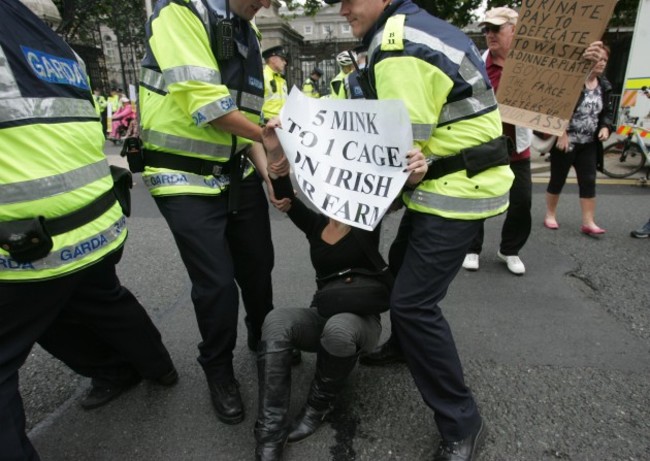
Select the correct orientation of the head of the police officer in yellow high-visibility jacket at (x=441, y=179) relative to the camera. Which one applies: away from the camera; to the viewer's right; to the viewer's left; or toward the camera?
to the viewer's left

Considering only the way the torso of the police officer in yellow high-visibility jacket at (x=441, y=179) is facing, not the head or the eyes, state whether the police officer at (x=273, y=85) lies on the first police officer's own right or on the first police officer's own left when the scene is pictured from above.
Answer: on the first police officer's own right

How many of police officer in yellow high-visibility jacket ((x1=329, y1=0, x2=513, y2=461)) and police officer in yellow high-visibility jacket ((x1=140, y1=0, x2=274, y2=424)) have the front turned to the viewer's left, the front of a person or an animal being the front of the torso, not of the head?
1

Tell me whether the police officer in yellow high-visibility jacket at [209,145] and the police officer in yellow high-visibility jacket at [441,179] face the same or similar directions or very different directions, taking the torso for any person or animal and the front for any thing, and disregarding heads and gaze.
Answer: very different directions

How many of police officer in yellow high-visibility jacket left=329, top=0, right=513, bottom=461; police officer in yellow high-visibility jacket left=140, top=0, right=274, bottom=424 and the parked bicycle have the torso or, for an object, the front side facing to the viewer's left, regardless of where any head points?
2

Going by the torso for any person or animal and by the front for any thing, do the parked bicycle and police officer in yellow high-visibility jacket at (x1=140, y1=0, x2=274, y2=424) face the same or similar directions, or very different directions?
very different directions

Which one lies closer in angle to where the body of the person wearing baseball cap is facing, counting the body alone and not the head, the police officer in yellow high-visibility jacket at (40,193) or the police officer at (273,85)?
the police officer in yellow high-visibility jacket

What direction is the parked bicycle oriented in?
to the viewer's left

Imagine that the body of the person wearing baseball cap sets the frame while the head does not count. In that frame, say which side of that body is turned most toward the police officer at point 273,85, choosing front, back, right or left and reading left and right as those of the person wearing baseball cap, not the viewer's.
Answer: right

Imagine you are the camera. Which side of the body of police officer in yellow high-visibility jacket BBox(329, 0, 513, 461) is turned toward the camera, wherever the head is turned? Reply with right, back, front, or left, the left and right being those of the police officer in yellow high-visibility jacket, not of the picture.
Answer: left

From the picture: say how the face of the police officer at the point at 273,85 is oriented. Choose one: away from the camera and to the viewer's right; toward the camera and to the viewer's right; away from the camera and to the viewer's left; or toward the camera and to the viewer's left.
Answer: toward the camera and to the viewer's right
